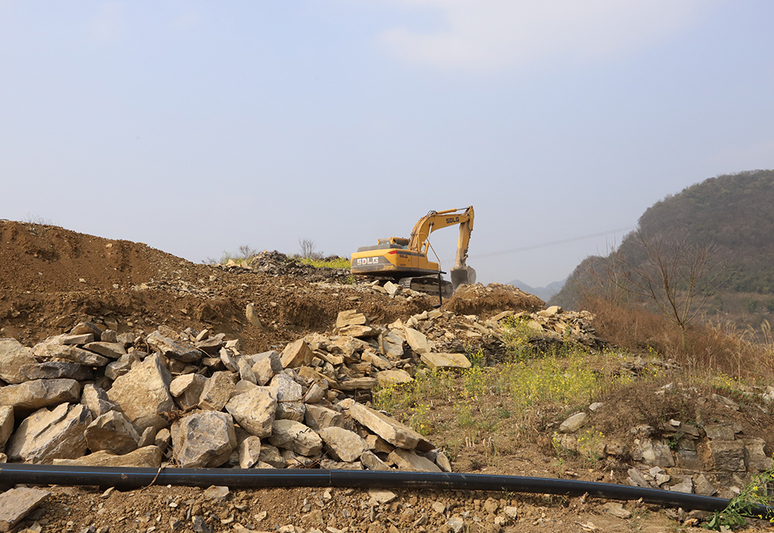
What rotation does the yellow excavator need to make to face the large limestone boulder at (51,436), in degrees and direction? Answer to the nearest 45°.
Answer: approximately 135° to its right

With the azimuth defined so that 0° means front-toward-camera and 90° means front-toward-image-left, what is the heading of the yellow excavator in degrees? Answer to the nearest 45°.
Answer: approximately 225°

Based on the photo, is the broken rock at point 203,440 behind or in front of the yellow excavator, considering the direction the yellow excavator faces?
behind

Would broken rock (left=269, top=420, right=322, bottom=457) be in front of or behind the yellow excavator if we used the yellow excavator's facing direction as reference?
behind

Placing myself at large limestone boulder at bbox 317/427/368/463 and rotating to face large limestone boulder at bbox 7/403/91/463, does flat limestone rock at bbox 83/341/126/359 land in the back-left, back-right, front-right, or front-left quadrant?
front-right

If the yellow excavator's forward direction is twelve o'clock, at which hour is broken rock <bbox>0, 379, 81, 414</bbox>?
The broken rock is roughly at 5 o'clock from the yellow excavator.

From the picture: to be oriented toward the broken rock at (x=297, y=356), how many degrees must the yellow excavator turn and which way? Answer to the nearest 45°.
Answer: approximately 135° to its right

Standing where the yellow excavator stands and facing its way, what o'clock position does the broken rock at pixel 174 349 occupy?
The broken rock is roughly at 5 o'clock from the yellow excavator.

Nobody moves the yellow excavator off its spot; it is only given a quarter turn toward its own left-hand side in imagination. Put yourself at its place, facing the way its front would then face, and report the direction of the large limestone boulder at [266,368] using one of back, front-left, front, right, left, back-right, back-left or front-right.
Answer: back-left

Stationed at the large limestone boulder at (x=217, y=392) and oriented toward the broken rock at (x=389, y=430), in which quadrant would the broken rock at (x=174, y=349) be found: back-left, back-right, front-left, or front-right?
back-left

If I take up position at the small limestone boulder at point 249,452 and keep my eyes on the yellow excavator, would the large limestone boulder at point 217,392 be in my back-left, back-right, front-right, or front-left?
front-left

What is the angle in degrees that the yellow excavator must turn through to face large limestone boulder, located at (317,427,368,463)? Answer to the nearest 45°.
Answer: approximately 135° to its right

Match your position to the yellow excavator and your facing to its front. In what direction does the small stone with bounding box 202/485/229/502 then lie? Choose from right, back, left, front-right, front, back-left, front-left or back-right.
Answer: back-right

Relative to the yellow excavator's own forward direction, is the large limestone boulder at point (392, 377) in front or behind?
behind

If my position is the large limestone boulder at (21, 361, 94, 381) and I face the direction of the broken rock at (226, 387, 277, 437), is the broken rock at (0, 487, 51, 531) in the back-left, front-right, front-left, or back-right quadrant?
front-right

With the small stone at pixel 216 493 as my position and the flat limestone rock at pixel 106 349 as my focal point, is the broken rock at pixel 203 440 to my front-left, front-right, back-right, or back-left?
front-right

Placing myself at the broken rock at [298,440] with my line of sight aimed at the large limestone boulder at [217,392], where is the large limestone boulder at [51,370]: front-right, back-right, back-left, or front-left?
front-left

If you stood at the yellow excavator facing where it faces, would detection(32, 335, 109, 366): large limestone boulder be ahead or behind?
behind
